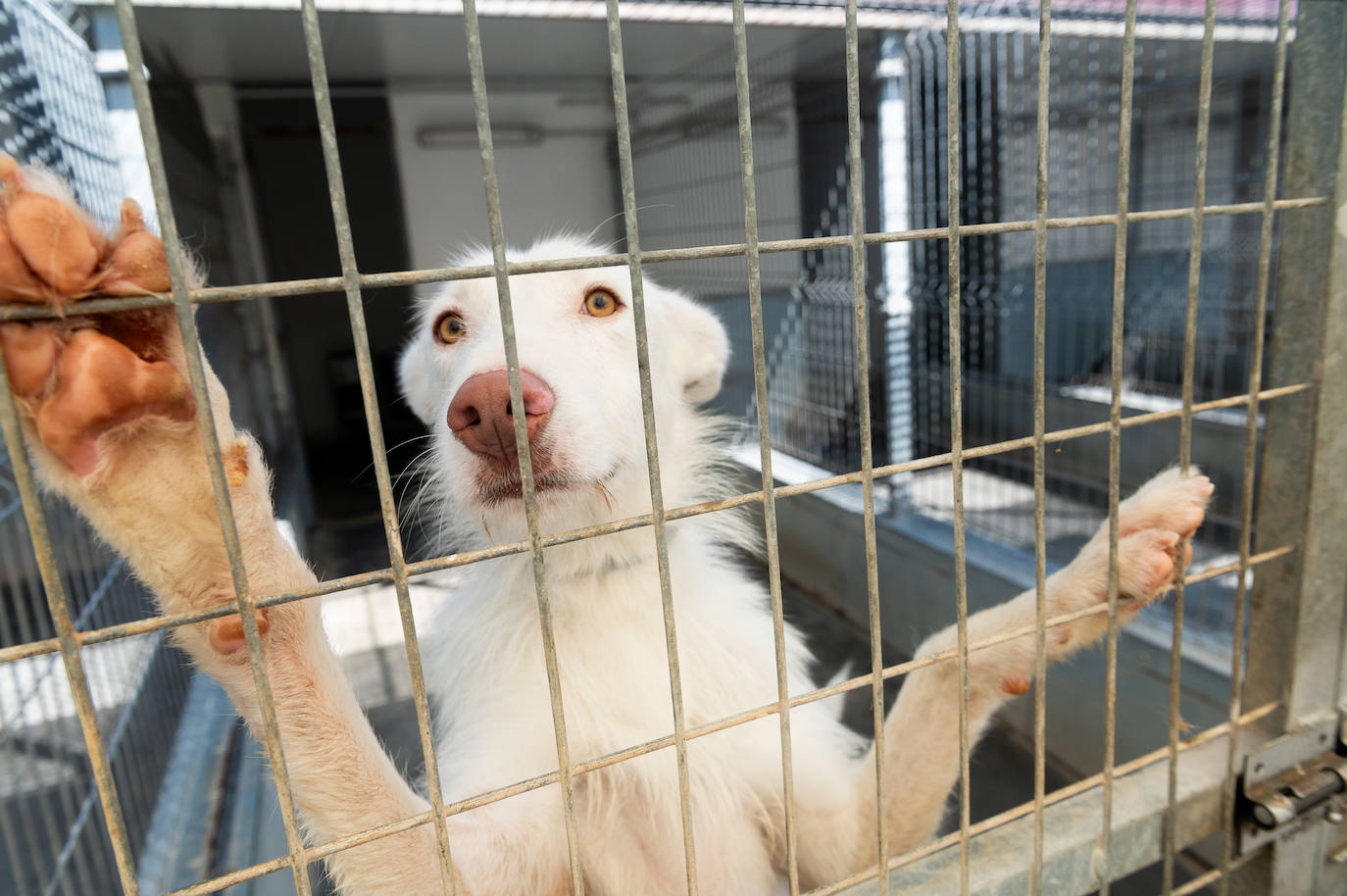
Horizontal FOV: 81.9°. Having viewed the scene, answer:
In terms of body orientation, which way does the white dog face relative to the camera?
toward the camera

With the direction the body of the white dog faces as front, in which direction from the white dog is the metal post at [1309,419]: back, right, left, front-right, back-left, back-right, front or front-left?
left
